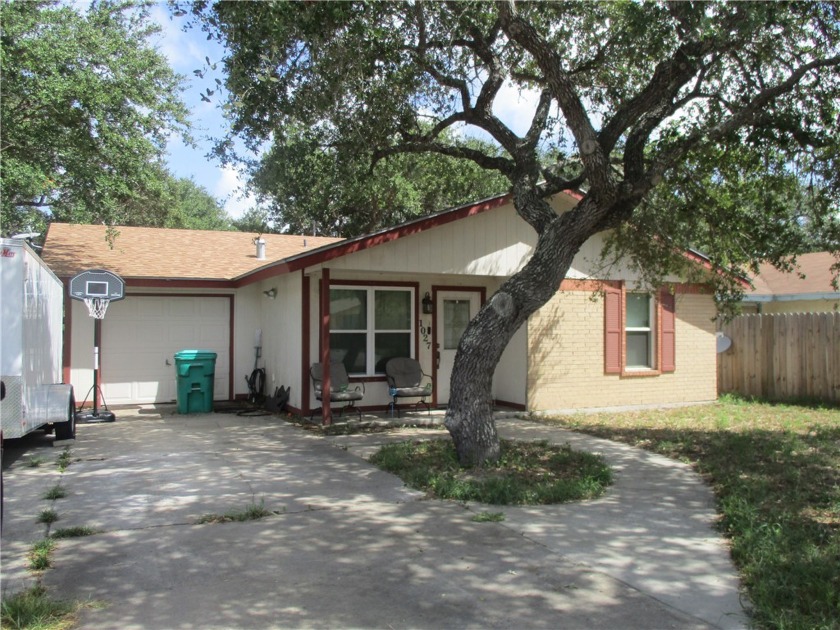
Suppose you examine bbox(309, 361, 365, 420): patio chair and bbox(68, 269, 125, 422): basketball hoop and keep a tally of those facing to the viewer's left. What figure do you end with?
0

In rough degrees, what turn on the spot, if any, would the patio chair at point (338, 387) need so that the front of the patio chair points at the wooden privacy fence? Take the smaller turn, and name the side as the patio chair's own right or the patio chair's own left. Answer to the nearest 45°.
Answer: approximately 45° to the patio chair's own left

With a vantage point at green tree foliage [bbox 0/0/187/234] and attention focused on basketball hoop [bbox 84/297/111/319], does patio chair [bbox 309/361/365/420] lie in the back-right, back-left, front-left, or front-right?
front-left

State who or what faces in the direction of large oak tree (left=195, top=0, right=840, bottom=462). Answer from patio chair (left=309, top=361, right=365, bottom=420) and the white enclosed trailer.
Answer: the patio chair

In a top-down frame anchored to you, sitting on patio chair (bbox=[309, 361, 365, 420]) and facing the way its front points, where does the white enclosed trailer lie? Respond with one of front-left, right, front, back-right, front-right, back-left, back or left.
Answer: right

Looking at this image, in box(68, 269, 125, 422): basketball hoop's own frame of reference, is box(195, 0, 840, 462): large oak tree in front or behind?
in front

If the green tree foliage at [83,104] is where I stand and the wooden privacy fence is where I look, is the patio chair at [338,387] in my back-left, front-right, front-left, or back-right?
front-right

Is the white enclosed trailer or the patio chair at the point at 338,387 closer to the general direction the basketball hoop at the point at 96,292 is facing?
the white enclosed trailer

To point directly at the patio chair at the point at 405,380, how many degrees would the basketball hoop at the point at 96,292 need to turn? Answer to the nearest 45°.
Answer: approximately 90° to its left

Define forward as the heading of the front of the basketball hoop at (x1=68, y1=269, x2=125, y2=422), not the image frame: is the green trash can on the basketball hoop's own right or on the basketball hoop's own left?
on the basketball hoop's own left

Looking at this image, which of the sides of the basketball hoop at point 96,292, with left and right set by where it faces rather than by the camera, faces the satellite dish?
left

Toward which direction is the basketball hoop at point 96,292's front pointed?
toward the camera

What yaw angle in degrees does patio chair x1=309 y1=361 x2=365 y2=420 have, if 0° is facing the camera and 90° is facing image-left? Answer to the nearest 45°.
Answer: approximately 315°

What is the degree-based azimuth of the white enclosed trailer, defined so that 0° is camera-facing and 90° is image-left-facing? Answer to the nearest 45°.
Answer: approximately 45°

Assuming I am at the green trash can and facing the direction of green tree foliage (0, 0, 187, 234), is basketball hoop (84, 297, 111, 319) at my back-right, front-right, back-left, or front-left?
front-left

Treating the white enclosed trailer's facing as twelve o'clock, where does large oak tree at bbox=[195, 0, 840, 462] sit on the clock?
The large oak tree is roughly at 8 o'clock from the white enclosed trailer.

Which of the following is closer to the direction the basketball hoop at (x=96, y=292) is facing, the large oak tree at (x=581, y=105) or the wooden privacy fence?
the large oak tree
